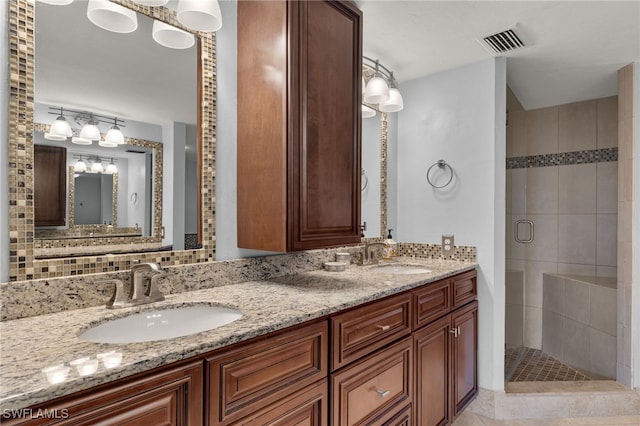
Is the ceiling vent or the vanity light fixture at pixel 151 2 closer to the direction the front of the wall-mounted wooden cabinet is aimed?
the ceiling vent

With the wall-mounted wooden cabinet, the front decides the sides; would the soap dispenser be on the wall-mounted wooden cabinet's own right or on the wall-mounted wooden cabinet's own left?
on the wall-mounted wooden cabinet's own left

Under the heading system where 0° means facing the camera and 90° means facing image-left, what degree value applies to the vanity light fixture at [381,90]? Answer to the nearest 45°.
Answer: approximately 315°

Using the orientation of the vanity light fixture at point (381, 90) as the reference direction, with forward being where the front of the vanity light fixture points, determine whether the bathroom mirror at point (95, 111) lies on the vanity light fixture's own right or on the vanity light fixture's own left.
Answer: on the vanity light fixture's own right

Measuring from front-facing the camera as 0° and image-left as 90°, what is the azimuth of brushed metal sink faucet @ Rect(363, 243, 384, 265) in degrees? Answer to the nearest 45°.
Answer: approximately 315°
